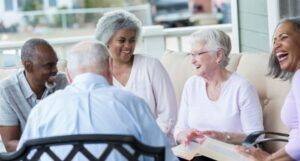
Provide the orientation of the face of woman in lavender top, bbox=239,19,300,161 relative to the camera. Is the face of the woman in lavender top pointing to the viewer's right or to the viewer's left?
to the viewer's left

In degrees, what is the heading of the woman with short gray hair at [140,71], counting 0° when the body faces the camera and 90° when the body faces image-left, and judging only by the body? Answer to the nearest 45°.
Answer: approximately 0°

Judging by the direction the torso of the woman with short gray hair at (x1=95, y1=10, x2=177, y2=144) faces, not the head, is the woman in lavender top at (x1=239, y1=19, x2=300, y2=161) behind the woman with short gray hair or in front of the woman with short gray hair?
in front
